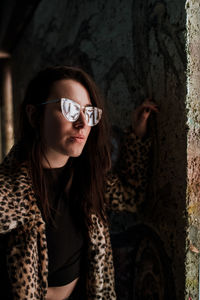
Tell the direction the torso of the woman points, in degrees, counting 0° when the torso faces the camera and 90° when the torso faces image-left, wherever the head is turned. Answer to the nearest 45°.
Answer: approximately 315°

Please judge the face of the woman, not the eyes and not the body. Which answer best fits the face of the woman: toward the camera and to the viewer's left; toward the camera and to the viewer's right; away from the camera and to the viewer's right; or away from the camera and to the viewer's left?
toward the camera and to the viewer's right
